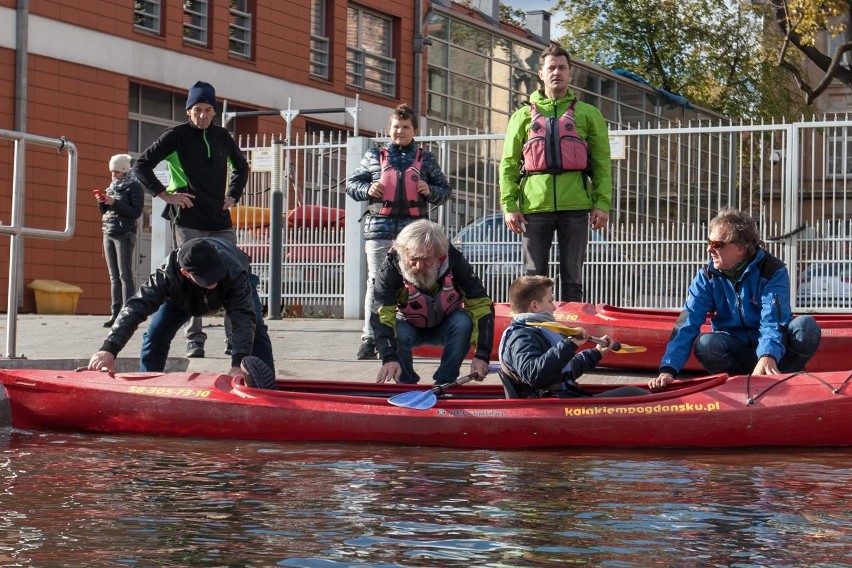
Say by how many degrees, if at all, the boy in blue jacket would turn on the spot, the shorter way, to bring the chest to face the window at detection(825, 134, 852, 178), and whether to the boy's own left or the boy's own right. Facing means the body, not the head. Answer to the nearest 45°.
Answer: approximately 45° to the boy's own left

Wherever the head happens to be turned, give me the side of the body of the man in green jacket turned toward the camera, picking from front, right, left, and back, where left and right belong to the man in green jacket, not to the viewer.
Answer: front

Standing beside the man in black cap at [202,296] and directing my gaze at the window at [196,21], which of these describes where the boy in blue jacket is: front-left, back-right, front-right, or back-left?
back-right

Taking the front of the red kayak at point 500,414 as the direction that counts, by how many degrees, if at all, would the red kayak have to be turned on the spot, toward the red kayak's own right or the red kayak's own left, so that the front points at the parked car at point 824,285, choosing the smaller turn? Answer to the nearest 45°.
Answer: approximately 45° to the red kayak's own left

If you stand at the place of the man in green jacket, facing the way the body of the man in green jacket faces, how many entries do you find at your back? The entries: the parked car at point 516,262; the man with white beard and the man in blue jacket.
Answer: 1

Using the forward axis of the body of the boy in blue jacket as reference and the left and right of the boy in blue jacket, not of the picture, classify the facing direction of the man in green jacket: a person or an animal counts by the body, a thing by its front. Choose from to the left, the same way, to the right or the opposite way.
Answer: to the right

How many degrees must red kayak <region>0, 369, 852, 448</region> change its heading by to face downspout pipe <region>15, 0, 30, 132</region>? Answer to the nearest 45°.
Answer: approximately 135° to its left

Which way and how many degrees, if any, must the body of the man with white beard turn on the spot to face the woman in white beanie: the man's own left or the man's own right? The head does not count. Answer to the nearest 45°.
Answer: approximately 135° to the man's own right

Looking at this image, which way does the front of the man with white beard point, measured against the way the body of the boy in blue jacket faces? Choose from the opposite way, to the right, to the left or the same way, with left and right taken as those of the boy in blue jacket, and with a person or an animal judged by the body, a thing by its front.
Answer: to the right

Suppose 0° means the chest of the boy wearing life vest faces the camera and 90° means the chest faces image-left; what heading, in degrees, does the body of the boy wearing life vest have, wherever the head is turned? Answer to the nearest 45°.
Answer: approximately 0°

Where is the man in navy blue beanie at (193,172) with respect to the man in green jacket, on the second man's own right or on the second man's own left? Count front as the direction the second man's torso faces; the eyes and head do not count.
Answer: on the second man's own right

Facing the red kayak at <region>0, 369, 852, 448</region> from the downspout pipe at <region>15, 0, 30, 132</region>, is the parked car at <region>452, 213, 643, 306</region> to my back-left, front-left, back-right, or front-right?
front-left

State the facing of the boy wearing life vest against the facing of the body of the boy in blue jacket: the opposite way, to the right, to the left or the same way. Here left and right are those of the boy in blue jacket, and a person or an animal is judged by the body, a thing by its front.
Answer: to the right
